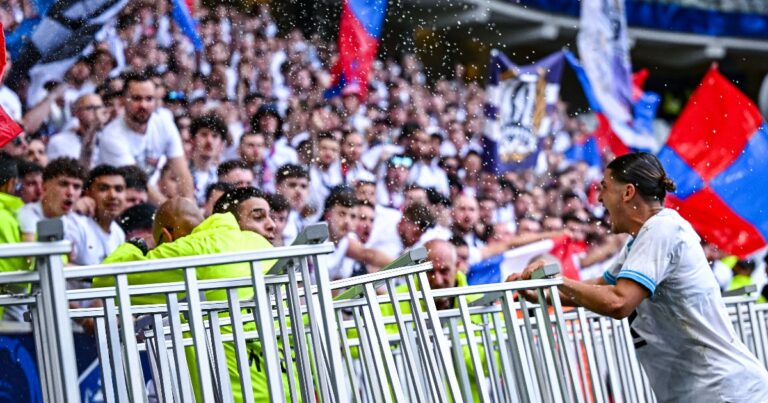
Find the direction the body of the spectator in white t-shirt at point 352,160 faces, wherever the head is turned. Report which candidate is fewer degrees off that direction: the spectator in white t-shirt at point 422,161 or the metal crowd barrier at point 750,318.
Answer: the metal crowd barrier

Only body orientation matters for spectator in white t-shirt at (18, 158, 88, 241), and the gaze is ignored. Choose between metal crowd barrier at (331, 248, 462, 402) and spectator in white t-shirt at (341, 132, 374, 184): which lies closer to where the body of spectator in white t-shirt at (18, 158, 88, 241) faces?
the metal crowd barrier

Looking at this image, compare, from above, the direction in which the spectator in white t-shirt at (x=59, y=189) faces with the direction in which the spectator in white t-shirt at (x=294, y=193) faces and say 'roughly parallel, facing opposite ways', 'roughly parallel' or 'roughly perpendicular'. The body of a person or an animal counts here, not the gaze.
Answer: roughly parallel

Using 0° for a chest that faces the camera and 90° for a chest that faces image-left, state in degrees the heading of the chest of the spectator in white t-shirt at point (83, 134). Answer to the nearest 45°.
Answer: approximately 315°

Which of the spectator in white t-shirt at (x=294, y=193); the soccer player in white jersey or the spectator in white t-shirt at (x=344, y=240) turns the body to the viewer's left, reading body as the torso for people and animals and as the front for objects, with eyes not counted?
the soccer player in white jersey

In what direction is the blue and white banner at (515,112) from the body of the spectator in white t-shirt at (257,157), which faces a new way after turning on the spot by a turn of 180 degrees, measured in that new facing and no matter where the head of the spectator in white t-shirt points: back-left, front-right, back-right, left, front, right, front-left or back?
right

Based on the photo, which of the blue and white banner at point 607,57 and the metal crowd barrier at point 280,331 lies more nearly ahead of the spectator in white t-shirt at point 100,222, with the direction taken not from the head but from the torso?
the metal crowd barrier

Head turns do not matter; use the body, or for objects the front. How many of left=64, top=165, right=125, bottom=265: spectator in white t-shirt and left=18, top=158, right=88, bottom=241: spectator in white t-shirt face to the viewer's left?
0

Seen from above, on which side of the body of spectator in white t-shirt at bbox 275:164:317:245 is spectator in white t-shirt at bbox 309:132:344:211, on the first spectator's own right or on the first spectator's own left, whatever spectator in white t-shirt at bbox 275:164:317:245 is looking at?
on the first spectator's own left

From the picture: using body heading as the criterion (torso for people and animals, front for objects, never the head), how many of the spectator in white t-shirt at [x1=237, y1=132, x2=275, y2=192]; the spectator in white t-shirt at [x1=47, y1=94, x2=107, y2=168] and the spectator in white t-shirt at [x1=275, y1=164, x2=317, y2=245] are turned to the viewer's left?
0

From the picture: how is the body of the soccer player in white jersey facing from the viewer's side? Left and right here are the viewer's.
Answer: facing to the left of the viewer

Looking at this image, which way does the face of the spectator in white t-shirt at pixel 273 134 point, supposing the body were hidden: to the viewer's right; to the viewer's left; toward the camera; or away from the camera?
toward the camera

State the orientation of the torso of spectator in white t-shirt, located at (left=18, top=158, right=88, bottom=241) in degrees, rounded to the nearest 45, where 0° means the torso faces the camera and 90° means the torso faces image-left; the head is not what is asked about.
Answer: approximately 315°

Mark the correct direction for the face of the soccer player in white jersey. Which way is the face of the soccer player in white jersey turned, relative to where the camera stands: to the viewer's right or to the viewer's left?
to the viewer's left

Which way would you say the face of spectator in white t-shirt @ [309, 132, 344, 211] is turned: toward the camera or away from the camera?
toward the camera

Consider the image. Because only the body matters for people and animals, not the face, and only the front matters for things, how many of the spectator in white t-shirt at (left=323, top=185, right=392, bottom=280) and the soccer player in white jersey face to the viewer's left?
1

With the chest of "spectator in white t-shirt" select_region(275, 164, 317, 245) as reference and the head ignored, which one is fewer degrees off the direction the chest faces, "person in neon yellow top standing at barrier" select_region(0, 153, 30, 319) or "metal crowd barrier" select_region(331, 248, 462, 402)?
the metal crowd barrier
